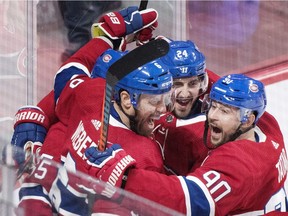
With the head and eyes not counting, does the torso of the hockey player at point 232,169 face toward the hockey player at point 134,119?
yes

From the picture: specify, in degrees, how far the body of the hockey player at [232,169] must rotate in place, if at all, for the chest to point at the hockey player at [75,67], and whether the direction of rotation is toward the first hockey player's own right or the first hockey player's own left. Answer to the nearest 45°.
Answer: approximately 45° to the first hockey player's own right

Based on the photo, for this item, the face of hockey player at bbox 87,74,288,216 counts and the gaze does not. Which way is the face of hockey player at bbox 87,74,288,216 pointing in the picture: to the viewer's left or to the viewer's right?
to the viewer's left

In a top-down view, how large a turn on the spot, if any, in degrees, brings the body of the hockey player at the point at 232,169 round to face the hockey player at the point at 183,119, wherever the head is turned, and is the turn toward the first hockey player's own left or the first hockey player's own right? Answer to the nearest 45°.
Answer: approximately 45° to the first hockey player's own right

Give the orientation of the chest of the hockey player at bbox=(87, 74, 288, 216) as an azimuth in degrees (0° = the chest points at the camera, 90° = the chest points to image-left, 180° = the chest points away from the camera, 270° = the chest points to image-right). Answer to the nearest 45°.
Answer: approximately 90°
